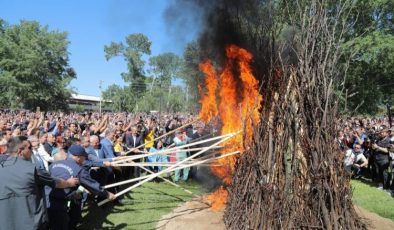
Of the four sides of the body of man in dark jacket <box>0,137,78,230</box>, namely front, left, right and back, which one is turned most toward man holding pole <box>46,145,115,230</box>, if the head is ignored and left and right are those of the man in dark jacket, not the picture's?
front

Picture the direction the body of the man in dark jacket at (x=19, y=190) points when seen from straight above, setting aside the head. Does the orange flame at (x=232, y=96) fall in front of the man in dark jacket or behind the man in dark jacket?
in front

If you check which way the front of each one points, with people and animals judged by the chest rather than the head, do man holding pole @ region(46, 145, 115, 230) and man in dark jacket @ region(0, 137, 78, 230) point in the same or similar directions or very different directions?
same or similar directions

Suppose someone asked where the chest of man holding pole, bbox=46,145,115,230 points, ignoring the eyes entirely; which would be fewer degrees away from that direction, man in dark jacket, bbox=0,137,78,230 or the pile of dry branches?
the pile of dry branches

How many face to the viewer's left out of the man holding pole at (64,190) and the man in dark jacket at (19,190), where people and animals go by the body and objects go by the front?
0

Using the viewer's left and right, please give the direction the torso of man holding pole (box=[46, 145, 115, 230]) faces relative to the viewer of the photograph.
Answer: facing away from the viewer and to the right of the viewer

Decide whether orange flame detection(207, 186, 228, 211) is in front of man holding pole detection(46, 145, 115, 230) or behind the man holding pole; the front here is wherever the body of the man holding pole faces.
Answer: in front

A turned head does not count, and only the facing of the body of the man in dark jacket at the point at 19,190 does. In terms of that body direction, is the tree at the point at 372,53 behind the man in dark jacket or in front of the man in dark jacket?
in front

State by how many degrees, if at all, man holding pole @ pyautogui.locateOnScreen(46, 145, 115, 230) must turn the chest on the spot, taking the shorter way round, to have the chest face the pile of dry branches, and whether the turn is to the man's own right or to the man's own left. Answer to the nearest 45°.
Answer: approximately 45° to the man's own right

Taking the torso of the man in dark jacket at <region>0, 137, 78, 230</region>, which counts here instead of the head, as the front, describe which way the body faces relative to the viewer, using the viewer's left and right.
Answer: facing away from the viewer and to the right of the viewer
